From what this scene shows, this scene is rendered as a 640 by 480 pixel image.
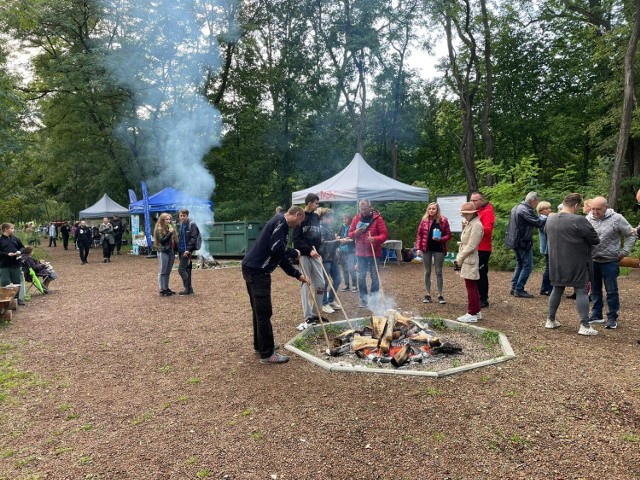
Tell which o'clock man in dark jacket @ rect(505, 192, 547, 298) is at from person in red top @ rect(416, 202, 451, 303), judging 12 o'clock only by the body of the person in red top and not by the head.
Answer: The man in dark jacket is roughly at 8 o'clock from the person in red top.

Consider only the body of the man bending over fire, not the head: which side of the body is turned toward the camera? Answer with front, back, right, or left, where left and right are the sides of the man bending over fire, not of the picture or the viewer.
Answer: right

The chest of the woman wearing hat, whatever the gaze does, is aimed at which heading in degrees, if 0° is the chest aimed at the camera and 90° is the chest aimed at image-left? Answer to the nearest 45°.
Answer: approximately 90°

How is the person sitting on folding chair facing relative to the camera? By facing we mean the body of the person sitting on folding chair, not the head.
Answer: to the viewer's right
